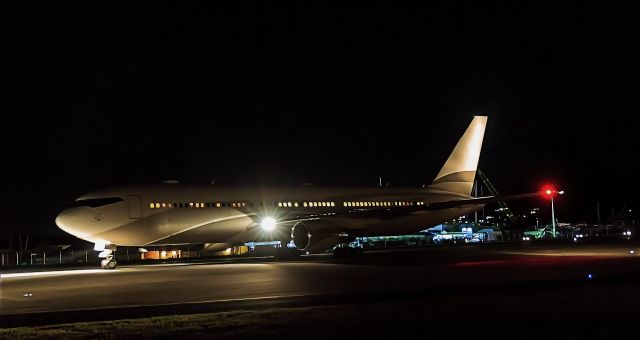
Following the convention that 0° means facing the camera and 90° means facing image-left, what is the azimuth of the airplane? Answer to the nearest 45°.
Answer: approximately 45°
